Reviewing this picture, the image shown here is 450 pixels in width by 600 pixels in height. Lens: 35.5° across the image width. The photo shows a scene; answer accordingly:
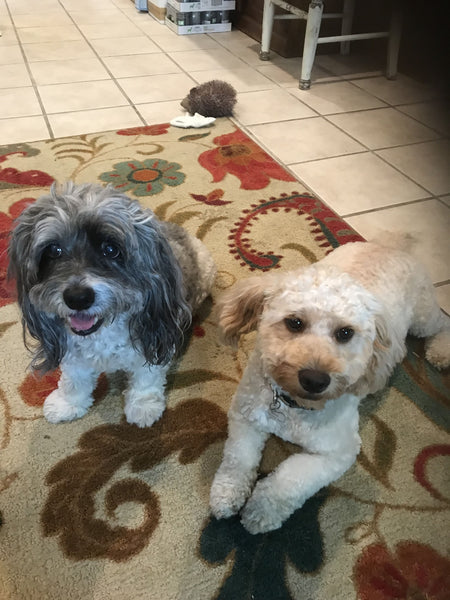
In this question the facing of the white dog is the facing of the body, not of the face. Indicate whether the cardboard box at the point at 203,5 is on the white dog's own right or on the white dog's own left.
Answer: on the white dog's own right

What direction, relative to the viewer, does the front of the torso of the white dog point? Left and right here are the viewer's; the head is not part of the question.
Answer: facing the viewer and to the left of the viewer

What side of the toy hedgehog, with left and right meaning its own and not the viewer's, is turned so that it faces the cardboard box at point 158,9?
right

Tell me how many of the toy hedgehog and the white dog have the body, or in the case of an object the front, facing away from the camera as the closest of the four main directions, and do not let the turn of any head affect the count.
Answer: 0

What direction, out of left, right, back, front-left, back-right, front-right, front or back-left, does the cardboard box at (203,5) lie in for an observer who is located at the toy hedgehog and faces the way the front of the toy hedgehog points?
right

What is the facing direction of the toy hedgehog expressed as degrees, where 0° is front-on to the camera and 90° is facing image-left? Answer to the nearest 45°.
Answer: approximately 90°

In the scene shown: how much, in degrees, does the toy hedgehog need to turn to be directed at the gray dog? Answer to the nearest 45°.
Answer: approximately 90° to its left
